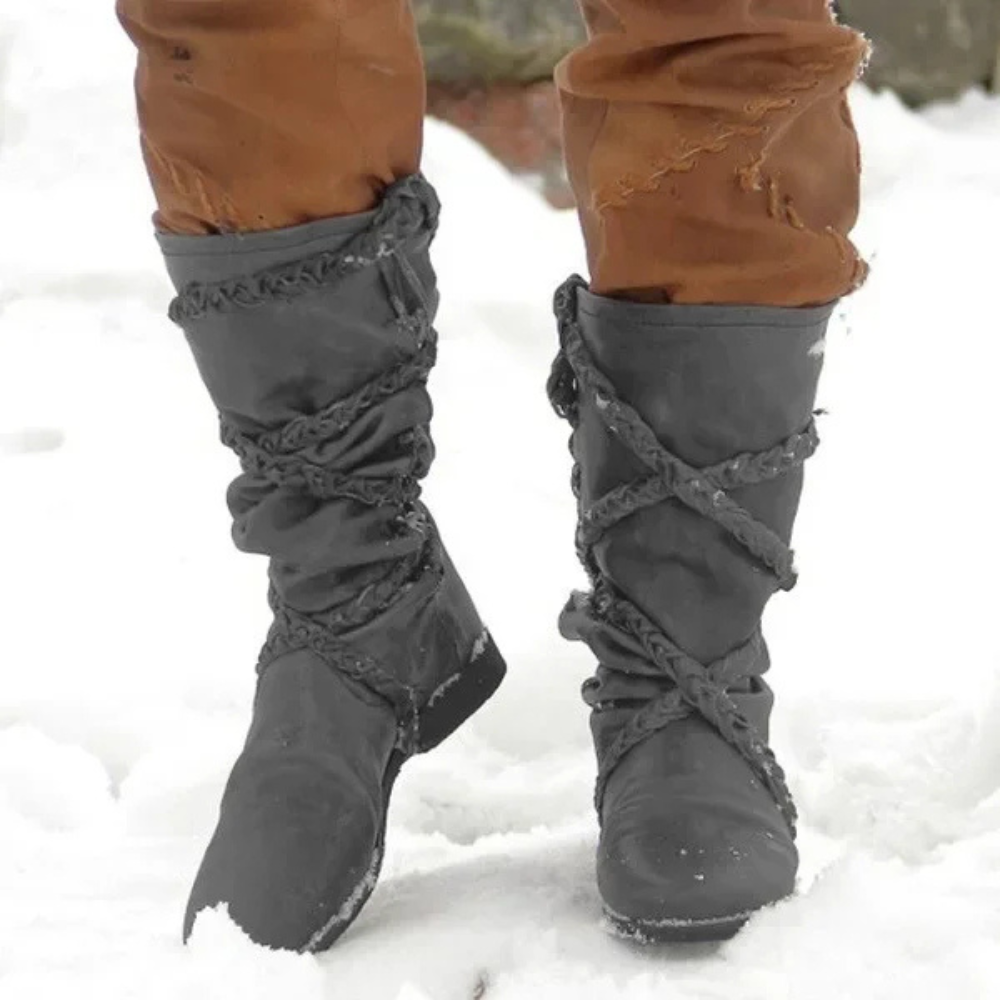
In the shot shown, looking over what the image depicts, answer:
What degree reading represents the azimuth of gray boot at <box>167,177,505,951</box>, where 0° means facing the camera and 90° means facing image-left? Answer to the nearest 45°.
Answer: approximately 45°

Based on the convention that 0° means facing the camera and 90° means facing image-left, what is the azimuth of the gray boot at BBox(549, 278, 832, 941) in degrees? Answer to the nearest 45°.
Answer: approximately 0°
